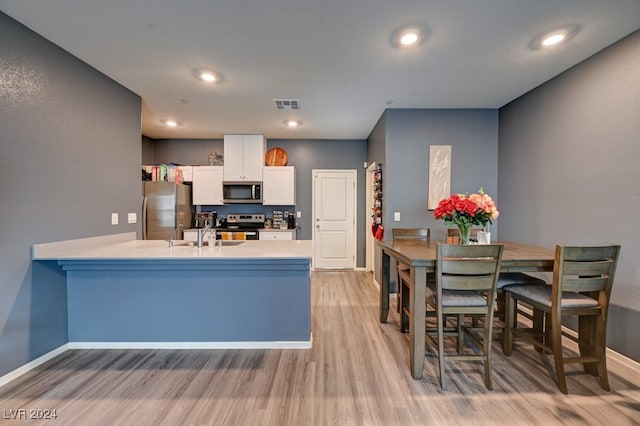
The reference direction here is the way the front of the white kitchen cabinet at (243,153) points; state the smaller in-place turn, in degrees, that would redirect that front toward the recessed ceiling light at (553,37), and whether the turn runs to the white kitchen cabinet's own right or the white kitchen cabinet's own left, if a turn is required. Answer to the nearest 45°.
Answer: approximately 45° to the white kitchen cabinet's own left

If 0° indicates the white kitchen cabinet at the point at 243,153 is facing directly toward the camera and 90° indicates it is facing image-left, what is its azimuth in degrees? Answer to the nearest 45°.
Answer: approximately 0°

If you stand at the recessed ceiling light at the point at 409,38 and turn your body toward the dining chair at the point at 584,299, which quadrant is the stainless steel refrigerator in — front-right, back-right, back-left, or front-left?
back-left

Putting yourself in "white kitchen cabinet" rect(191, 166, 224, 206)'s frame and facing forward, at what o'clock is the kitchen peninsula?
The kitchen peninsula is roughly at 12 o'clock from the white kitchen cabinet.

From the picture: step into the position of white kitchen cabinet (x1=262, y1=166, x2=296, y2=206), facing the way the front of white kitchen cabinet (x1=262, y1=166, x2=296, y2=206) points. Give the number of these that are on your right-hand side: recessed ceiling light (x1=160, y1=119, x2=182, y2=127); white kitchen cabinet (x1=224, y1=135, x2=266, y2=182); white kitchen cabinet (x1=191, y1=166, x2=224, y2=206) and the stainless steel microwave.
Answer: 4

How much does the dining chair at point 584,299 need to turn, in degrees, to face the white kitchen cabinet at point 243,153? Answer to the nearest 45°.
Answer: approximately 45° to its left

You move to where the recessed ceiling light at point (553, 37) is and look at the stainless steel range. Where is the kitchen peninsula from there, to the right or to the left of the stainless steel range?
left

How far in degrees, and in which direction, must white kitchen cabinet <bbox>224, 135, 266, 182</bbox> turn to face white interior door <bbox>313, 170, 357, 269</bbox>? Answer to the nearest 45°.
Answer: approximately 90° to its left
